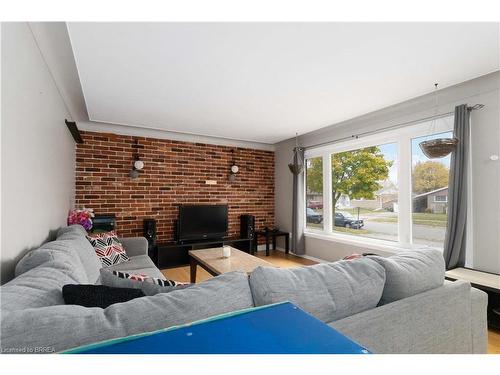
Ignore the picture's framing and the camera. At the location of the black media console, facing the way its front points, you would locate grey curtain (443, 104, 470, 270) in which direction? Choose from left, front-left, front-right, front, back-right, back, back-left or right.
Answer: front-left

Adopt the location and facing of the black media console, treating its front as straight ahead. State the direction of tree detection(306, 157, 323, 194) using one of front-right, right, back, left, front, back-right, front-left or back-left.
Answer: left

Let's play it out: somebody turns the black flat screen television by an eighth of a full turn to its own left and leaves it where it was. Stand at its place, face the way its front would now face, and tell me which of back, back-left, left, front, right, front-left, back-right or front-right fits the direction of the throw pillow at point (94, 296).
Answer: front-right

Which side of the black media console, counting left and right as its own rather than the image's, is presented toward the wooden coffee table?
front

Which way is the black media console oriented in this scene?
toward the camera

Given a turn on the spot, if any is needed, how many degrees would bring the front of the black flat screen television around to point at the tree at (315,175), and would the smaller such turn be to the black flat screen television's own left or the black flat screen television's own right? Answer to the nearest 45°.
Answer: approximately 90° to the black flat screen television's own left

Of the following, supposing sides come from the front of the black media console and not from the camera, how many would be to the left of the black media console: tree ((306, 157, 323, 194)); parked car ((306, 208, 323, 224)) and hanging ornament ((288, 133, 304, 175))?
3

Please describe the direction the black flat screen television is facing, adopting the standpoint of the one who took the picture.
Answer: facing the viewer

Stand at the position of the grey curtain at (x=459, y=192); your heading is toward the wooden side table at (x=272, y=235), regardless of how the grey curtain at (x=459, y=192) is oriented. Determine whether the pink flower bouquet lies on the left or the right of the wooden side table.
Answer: left

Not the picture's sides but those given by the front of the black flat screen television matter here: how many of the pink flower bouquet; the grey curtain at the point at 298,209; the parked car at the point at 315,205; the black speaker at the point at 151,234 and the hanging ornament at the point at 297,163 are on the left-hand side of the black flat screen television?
3
